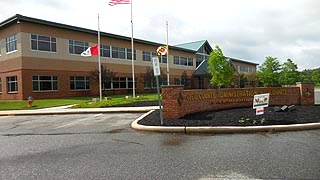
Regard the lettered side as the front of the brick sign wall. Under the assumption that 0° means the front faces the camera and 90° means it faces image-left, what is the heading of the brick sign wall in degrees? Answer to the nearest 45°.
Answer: approximately 315°

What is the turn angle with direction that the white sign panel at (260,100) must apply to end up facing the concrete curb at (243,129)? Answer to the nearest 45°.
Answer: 0° — it already faces it

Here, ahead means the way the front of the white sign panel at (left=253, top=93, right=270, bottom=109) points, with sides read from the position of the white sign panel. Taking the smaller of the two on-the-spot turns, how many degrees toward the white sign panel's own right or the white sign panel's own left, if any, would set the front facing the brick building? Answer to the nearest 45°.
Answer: approximately 135° to the white sign panel's own right

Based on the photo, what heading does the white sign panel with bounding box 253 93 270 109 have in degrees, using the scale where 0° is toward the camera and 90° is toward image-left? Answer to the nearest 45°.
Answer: approximately 0°

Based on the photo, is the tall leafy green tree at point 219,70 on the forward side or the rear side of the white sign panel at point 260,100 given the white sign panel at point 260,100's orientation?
on the rear side

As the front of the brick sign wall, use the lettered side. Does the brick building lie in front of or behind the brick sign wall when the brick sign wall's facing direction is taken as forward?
behind

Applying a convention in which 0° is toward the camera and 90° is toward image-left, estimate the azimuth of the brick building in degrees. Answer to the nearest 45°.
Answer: approximately 315°
